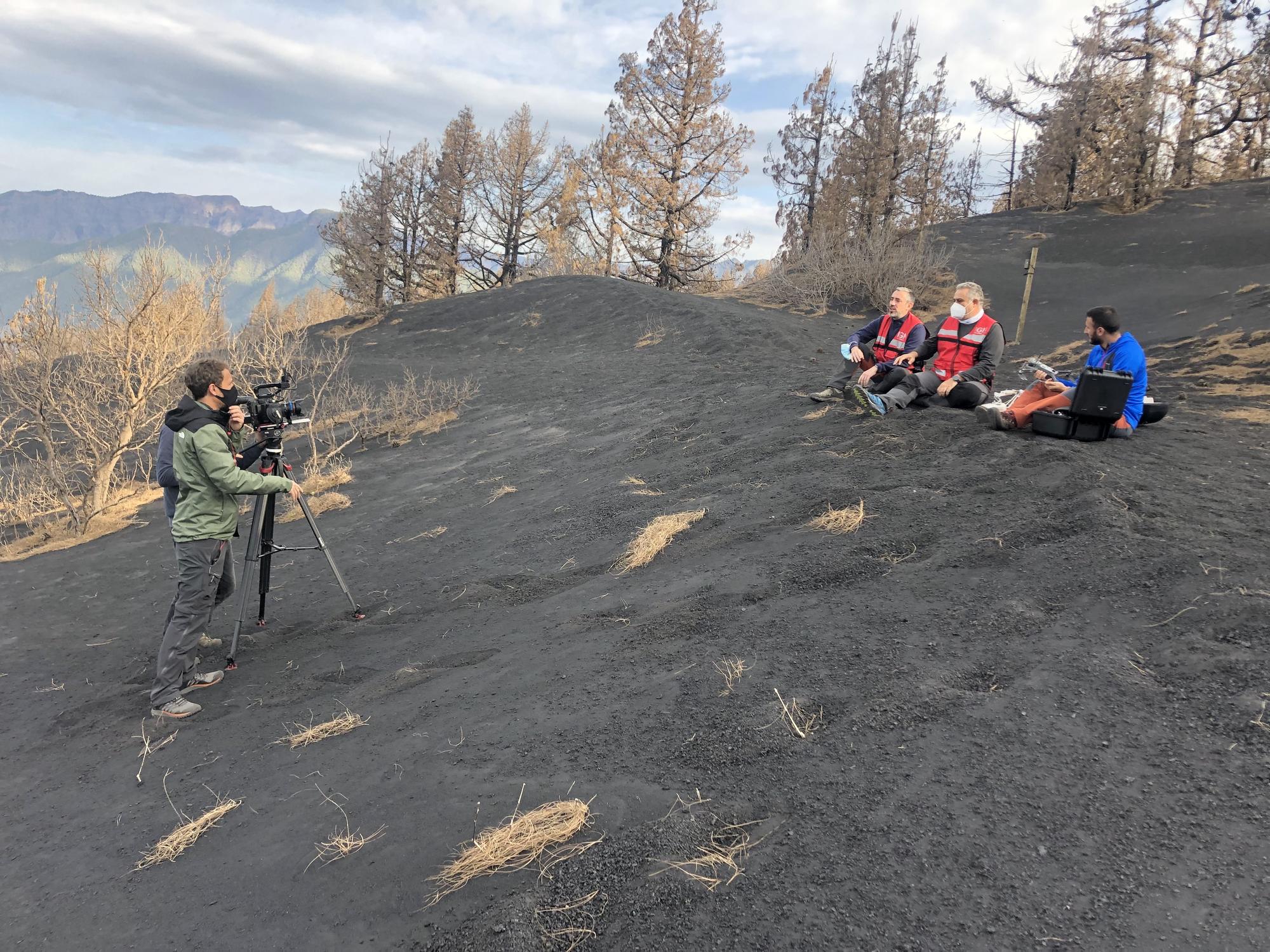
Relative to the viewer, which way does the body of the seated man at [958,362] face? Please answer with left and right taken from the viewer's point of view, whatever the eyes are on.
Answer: facing the viewer and to the left of the viewer

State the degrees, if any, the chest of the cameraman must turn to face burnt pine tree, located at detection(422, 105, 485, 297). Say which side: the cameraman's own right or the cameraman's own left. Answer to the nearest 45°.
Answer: approximately 90° to the cameraman's own left

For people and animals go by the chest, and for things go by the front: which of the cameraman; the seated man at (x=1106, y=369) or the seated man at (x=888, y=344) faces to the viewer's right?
the cameraman

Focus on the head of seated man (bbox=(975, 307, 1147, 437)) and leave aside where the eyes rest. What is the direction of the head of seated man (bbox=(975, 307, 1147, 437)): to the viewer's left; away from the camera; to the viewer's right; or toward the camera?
to the viewer's left

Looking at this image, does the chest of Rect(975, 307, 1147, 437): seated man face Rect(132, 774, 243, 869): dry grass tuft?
no

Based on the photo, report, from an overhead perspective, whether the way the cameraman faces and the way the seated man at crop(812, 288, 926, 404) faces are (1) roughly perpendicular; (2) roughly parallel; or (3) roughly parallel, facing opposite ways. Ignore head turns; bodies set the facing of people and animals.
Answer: roughly parallel, facing opposite ways

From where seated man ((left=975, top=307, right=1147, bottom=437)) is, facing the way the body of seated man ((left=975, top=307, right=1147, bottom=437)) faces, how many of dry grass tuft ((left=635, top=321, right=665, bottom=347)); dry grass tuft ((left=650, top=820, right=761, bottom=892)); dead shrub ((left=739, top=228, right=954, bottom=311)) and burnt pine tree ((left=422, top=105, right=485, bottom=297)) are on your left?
1

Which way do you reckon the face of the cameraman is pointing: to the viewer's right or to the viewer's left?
to the viewer's right

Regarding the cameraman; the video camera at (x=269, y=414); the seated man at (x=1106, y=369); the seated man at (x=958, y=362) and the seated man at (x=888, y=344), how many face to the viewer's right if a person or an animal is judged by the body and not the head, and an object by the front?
2

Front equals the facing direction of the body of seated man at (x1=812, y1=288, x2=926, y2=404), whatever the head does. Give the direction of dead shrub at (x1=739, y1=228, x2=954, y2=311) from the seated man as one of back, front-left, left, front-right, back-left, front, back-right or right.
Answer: back-right

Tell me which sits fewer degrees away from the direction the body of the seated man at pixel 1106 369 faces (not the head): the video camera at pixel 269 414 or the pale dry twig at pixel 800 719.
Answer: the video camera

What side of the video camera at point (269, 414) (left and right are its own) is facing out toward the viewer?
right

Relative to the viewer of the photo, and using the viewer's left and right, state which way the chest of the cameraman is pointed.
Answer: facing to the right of the viewer

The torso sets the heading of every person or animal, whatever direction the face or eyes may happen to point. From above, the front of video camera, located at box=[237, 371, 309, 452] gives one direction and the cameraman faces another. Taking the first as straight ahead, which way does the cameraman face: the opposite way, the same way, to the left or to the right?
the same way

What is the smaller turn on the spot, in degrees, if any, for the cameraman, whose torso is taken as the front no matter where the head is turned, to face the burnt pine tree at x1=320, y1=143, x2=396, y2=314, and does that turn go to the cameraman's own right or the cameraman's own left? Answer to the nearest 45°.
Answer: approximately 90° to the cameraman's own left

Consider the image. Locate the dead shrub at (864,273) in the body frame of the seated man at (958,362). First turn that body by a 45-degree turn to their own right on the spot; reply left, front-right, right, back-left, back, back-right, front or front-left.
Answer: right
